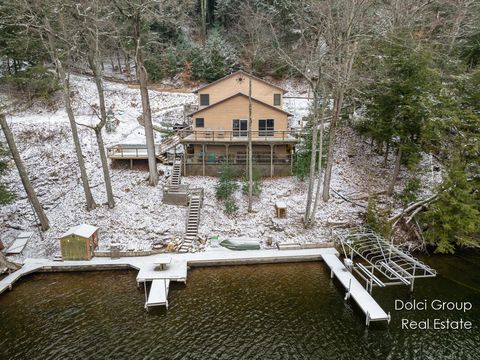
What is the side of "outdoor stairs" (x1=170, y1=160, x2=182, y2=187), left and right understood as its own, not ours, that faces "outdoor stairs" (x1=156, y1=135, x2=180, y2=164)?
back

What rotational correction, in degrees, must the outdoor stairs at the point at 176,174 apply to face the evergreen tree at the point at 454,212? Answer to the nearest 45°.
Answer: approximately 45° to its left

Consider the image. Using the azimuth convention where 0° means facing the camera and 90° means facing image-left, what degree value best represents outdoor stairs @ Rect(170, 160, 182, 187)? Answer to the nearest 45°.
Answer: approximately 0°

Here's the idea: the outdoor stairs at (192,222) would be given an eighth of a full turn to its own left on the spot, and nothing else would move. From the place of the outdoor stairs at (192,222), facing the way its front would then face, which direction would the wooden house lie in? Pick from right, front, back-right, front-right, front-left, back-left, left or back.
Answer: left

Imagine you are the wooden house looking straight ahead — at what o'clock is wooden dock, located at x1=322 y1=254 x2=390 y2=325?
The wooden dock is roughly at 11 o'clock from the wooden house.

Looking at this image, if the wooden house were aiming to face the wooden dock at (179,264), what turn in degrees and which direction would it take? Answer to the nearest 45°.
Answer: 0° — it already faces it

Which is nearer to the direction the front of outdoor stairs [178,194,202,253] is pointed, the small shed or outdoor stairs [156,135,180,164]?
the small shed
